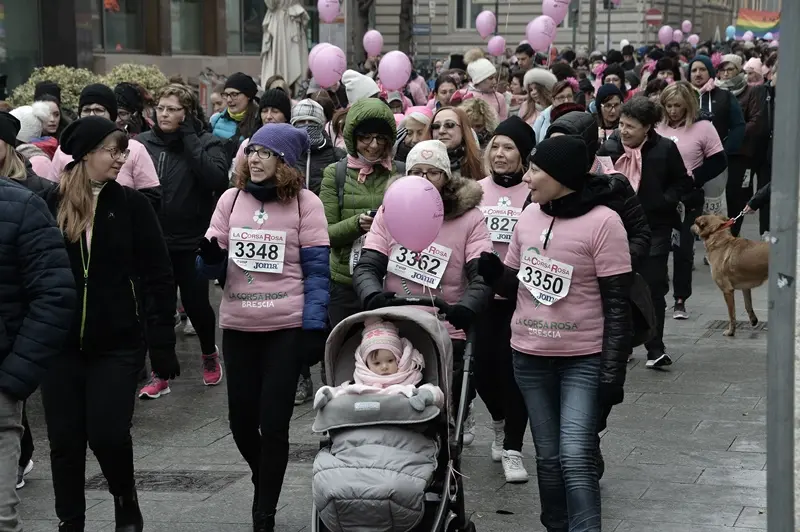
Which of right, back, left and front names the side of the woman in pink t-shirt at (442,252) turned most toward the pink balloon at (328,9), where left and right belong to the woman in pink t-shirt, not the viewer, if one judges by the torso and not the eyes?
back

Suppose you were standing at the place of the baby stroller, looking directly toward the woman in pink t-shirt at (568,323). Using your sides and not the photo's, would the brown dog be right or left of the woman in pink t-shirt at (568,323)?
left

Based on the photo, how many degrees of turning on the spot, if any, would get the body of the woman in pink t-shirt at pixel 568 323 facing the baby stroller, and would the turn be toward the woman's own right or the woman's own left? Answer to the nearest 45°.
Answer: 0° — they already face it

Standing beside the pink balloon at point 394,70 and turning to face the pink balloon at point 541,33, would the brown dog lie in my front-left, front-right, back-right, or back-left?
back-right

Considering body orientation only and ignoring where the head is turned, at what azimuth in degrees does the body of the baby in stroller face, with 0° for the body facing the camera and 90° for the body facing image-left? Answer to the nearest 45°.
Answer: approximately 0°

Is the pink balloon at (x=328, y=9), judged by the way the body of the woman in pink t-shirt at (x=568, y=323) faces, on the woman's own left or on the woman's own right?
on the woman's own right

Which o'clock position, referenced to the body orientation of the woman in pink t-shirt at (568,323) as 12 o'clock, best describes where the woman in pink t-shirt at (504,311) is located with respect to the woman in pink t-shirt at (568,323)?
the woman in pink t-shirt at (504,311) is roughly at 4 o'clock from the woman in pink t-shirt at (568,323).

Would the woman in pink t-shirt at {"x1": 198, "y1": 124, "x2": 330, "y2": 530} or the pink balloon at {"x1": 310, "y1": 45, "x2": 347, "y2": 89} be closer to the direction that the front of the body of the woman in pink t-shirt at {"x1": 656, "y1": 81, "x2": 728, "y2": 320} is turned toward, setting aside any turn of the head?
the woman in pink t-shirt

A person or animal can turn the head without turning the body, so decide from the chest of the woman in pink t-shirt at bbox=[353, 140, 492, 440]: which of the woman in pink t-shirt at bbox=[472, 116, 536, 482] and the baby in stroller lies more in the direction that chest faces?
the baby in stroller

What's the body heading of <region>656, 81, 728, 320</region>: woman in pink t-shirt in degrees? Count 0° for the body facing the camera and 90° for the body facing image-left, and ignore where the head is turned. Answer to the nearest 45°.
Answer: approximately 45°

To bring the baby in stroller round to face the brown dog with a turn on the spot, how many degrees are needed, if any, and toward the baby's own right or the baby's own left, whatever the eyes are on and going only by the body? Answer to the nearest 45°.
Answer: approximately 135° to the baby's own left

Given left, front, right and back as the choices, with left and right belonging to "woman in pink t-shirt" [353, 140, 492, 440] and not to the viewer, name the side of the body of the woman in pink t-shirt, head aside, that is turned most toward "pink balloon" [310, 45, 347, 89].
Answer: back

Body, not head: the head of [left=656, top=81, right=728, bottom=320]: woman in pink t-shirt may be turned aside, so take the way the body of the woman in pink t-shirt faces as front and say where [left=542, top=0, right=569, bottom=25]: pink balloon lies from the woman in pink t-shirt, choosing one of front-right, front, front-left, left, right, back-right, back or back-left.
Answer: back-right

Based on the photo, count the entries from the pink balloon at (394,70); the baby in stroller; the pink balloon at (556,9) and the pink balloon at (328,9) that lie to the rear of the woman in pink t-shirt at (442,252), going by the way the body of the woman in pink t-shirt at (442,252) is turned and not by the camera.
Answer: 3
